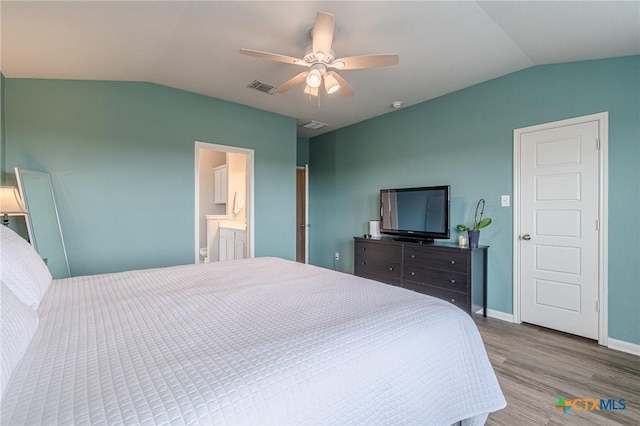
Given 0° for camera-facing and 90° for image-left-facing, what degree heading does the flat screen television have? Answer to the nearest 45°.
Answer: approximately 45°

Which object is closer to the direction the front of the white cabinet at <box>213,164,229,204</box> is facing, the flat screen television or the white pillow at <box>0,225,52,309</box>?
the white pillow

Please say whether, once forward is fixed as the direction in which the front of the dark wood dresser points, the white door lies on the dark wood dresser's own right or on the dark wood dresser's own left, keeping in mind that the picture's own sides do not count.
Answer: on the dark wood dresser's own left

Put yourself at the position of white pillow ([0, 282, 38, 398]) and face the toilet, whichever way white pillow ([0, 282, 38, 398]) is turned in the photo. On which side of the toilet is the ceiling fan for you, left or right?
right

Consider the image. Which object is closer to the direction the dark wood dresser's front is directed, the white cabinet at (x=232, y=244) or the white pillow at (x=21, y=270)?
the white pillow

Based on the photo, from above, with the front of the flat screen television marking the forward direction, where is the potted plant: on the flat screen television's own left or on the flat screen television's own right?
on the flat screen television's own left

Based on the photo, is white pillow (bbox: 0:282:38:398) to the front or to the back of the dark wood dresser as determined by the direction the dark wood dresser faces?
to the front

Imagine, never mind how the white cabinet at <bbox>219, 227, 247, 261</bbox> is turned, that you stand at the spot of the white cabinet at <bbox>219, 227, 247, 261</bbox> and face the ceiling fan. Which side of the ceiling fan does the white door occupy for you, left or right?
left

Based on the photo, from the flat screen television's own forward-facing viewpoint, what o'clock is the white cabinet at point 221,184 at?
The white cabinet is roughly at 2 o'clock from the flat screen television.

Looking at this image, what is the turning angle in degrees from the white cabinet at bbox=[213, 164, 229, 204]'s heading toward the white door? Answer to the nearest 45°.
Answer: approximately 90° to its left

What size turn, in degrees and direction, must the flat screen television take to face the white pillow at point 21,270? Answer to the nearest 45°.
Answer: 0° — it already faces it

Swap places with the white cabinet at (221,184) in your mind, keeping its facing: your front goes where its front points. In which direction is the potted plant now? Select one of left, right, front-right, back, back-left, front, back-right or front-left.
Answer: left

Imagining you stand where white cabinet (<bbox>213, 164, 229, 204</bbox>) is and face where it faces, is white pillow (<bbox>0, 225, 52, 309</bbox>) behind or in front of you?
in front
